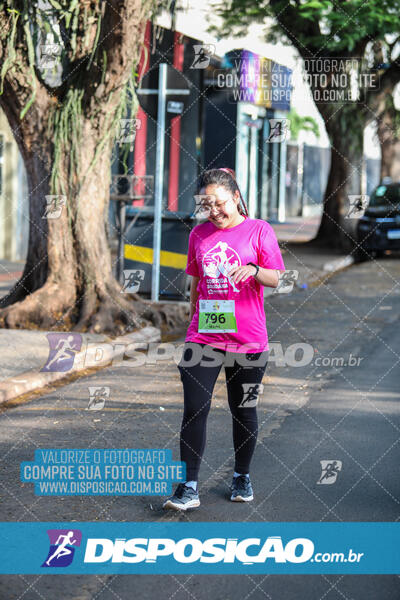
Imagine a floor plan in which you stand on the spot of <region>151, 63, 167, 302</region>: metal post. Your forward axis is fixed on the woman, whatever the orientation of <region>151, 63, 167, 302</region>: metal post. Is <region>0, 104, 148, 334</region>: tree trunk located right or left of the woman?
right

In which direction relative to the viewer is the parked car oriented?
toward the camera

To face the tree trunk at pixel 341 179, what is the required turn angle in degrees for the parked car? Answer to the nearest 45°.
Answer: approximately 135° to its right

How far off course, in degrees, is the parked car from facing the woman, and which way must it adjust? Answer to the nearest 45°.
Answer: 0° — it already faces them

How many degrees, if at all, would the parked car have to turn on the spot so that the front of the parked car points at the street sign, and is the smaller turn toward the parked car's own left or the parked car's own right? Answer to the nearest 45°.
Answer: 0° — it already faces it
